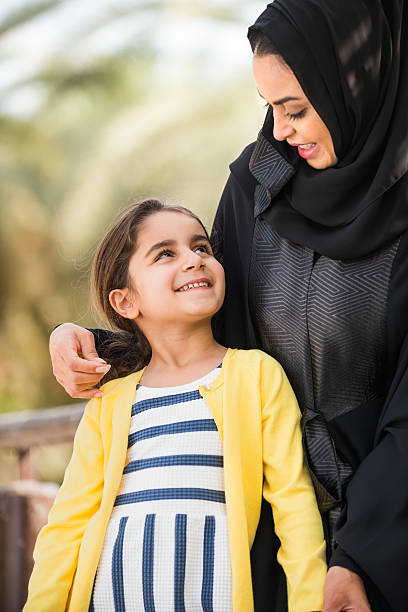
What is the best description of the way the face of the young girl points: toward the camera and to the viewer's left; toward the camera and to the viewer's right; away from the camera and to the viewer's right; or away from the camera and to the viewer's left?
toward the camera and to the viewer's right

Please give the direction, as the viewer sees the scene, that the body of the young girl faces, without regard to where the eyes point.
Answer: toward the camera

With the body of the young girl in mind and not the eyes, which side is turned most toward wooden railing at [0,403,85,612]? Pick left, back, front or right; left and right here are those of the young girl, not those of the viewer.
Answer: back

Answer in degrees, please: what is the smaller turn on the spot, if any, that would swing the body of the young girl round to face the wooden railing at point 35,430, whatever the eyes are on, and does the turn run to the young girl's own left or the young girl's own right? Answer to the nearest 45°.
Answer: approximately 180°
